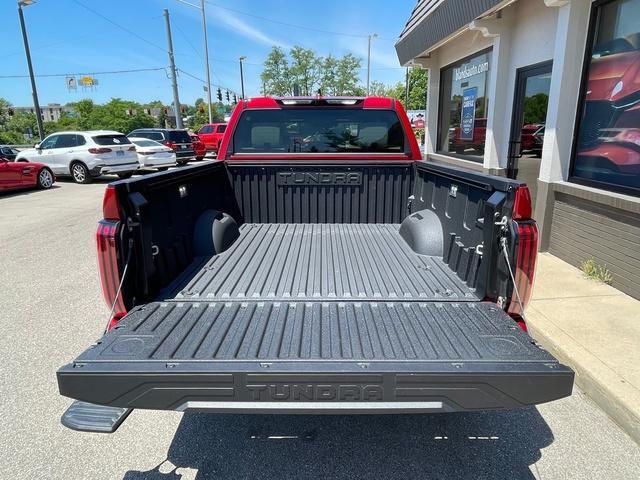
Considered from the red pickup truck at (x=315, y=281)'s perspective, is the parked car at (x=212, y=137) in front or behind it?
in front

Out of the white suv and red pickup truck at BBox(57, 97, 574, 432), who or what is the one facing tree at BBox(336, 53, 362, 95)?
the red pickup truck

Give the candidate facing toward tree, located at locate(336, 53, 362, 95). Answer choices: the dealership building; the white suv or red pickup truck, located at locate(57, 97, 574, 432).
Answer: the red pickup truck

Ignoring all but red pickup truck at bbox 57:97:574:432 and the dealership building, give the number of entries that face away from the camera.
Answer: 1

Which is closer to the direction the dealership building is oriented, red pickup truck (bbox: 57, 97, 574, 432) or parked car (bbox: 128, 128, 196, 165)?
the red pickup truck

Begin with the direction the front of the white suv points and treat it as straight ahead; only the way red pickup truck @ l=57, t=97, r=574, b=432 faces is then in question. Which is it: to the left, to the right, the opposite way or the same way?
to the right

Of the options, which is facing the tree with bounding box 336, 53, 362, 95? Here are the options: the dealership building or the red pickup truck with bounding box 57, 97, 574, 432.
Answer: the red pickup truck

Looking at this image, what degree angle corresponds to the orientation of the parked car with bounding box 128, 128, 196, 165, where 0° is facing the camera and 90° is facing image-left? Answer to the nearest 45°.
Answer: approximately 135°

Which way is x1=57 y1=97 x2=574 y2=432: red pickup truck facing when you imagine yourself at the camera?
facing away from the viewer

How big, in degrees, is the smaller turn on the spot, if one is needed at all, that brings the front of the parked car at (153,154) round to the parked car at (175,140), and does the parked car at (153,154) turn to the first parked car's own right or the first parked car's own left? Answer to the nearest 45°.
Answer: approximately 45° to the first parked car's own right

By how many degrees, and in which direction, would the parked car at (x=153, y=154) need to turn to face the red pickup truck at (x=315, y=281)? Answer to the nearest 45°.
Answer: approximately 135° to its left

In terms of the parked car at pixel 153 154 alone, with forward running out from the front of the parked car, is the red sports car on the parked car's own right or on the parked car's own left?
on the parked car's own left

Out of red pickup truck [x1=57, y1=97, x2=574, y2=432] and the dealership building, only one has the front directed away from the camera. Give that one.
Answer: the red pickup truck
